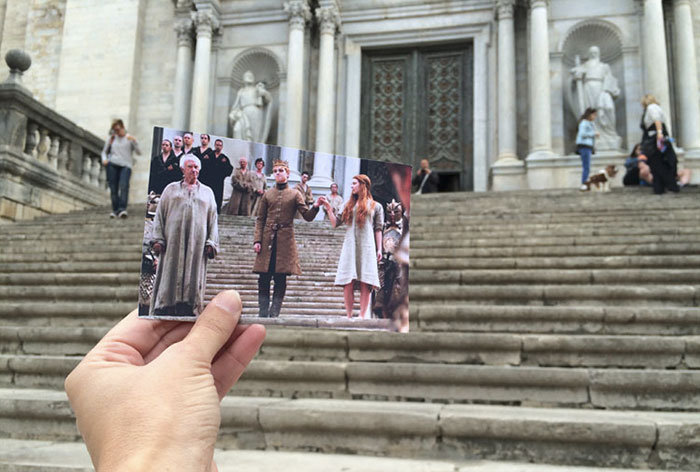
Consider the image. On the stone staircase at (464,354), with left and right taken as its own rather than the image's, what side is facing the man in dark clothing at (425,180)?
back

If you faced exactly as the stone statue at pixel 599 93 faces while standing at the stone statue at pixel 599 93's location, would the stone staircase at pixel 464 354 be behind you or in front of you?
in front

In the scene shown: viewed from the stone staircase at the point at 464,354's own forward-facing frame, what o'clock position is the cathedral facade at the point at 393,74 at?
The cathedral facade is roughly at 6 o'clock from the stone staircase.

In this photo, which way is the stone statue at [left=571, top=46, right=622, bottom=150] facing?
toward the camera

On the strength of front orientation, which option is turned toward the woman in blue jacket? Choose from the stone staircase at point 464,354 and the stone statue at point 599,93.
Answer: the stone statue

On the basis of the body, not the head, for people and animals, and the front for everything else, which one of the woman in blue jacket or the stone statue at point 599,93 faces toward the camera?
the stone statue

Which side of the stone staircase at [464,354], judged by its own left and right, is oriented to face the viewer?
front

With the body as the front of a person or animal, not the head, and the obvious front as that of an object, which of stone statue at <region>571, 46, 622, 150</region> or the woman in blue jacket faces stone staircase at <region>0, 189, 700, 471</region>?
the stone statue
